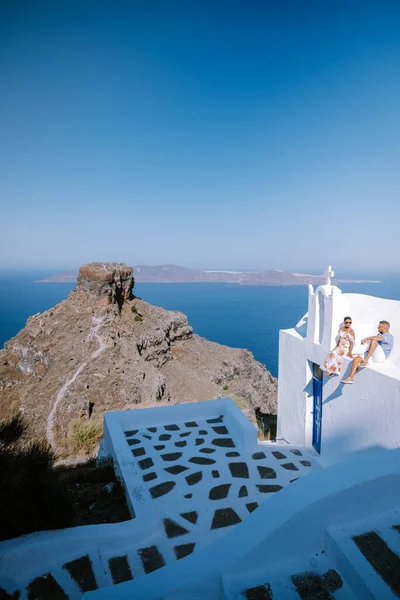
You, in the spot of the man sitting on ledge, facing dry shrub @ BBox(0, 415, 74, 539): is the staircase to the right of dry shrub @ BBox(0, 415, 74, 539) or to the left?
left

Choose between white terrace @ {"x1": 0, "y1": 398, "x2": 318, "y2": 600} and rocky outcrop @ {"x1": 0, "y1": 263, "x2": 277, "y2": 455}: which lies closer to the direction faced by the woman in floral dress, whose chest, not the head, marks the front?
the white terrace

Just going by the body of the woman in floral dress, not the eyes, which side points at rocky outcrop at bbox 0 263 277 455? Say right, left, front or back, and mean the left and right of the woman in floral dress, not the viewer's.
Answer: right

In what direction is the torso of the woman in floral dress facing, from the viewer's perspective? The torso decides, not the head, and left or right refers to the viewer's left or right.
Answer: facing the viewer and to the left of the viewer

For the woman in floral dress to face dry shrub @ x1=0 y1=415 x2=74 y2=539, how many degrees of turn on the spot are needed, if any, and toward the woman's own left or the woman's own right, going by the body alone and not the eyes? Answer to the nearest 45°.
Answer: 0° — they already face it

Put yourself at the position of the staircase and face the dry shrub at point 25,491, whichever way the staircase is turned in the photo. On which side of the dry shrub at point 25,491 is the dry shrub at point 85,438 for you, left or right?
right

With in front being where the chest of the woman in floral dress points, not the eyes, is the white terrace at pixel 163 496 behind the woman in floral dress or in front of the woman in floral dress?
in front

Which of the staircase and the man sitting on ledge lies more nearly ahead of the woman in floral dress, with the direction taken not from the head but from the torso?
the staircase

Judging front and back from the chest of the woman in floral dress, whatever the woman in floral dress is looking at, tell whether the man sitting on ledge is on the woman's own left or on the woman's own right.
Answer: on the woman's own left

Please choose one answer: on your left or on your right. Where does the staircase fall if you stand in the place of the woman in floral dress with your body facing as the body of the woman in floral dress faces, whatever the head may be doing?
on your left
